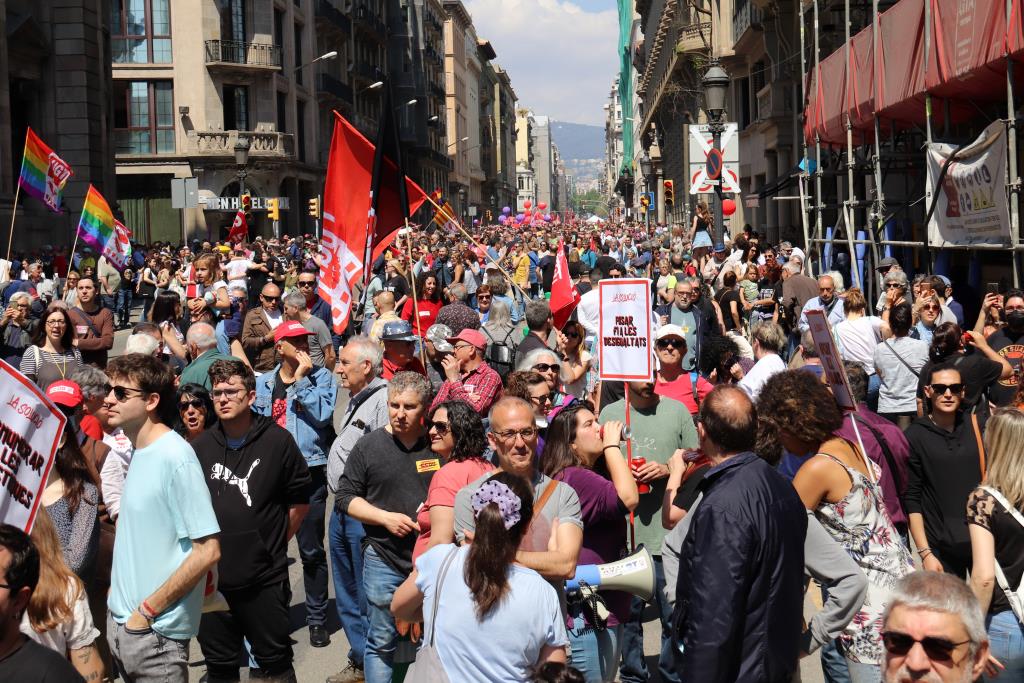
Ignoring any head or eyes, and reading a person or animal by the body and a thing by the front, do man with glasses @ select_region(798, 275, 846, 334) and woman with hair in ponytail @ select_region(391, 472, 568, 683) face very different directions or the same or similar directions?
very different directions

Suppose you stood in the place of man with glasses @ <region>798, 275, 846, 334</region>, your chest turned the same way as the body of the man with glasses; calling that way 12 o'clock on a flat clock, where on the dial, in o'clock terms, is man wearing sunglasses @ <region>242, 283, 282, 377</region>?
The man wearing sunglasses is roughly at 2 o'clock from the man with glasses.

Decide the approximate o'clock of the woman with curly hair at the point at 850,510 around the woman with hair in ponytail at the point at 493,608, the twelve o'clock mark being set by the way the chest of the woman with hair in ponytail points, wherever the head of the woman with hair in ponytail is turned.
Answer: The woman with curly hair is roughly at 2 o'clock from the woman with hair in ponytail.

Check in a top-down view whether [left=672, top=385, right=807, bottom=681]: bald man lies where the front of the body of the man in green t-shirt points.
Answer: yes

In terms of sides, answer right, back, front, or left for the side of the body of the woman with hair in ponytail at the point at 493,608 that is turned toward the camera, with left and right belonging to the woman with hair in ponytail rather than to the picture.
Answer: back

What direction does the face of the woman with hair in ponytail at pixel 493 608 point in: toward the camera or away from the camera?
away from the camera
